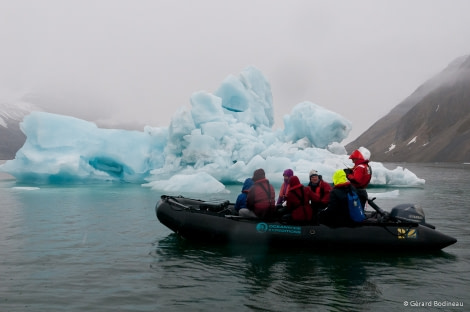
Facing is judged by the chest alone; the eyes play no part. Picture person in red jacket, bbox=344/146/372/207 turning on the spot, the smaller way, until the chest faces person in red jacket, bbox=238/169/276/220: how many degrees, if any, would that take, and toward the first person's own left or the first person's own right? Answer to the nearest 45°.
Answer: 0° — they already face them

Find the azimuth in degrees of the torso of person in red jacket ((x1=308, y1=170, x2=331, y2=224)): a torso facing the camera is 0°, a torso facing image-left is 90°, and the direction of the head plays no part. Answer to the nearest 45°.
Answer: approximately 45°

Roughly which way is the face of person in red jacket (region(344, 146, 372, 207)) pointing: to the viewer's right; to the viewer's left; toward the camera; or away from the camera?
to the viewer's left

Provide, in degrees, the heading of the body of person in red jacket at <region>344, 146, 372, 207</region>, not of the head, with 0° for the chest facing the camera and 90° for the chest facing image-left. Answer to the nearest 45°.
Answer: approximately 90°

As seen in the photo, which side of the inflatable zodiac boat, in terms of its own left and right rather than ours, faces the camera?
left

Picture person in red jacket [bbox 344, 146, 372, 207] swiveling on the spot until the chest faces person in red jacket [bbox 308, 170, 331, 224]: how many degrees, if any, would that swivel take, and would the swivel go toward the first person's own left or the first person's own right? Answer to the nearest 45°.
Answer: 0° — they already face them

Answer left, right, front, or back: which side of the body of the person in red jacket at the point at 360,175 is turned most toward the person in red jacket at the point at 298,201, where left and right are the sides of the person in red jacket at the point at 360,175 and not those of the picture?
front

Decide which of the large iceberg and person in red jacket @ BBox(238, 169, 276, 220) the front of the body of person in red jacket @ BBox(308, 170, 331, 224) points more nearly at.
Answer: the person in red jacket

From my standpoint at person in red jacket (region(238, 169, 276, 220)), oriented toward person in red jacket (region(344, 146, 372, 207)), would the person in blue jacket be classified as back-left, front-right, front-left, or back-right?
back-left
